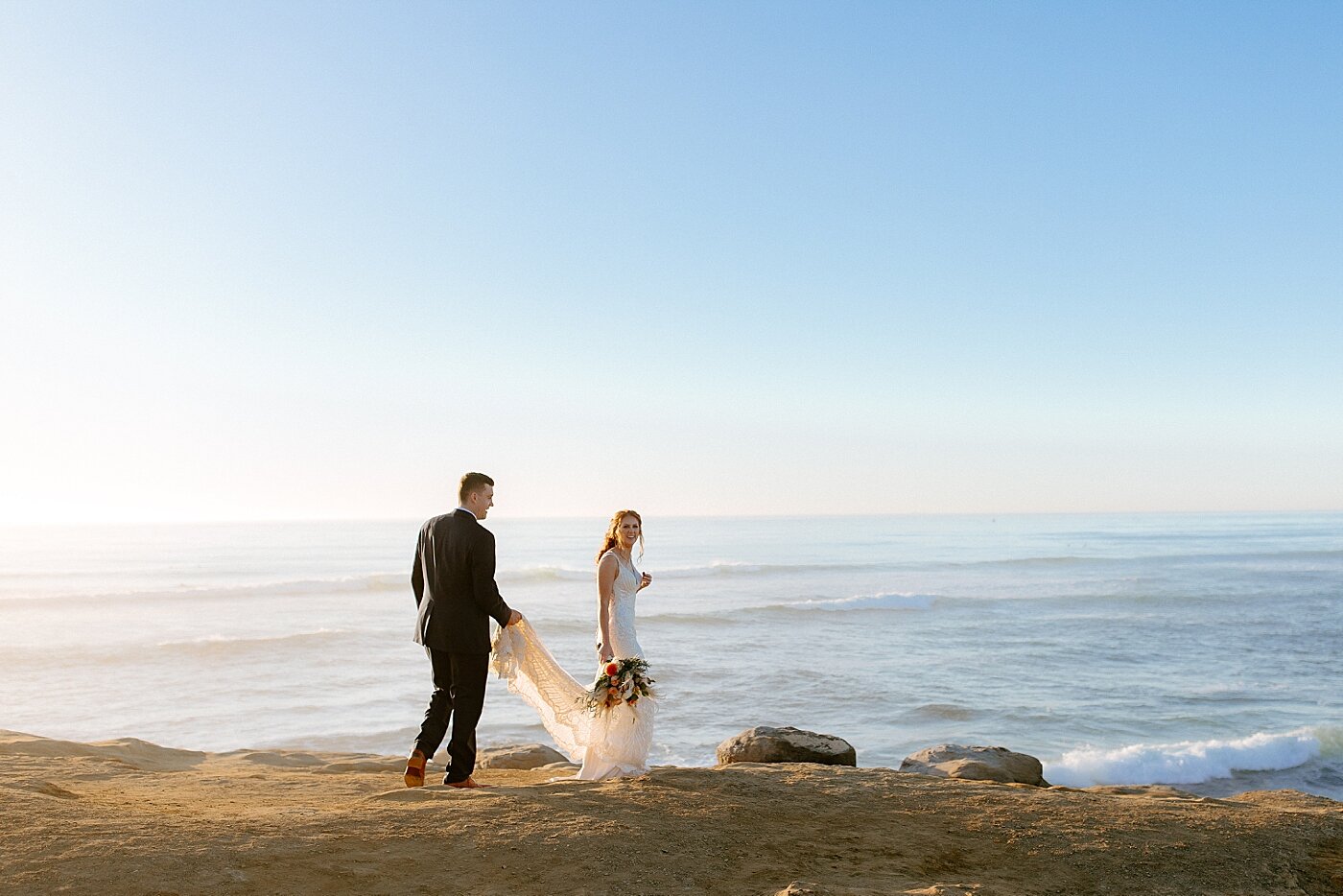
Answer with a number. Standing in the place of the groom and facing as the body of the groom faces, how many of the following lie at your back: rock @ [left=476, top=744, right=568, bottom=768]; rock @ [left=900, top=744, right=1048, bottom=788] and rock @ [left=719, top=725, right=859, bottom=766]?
0

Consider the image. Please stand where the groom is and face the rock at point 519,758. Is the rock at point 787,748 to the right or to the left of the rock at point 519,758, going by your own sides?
right

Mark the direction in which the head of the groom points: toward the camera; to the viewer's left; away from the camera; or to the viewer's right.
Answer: to the viewer's right

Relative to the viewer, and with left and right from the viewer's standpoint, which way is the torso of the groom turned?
facing away from the viewer and to the right of the viewer

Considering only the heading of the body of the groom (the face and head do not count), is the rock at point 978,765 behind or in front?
in front

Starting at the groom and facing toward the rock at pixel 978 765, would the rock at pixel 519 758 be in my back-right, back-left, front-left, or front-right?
front-left

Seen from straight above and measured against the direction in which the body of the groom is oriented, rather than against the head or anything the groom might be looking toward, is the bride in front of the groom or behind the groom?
in front

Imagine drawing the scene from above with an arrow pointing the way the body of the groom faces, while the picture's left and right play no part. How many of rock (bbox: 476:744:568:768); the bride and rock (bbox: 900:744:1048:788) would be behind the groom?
0

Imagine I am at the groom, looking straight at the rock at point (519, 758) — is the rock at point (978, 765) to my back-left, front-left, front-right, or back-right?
front-right

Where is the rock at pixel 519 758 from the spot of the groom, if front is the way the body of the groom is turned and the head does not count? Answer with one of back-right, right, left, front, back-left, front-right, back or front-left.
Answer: front-left

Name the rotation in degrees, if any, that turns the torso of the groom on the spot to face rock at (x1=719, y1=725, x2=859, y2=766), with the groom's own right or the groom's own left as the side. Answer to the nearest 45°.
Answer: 0° — they already face it
